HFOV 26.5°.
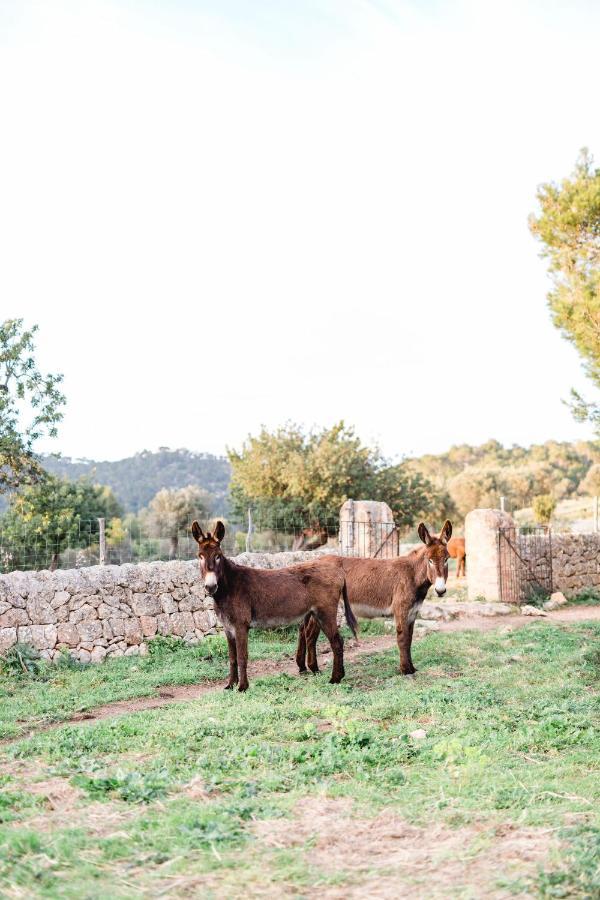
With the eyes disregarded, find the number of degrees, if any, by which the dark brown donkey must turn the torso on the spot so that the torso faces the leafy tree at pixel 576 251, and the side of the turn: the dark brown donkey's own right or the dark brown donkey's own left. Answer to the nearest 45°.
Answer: approximately 135° to the dark brown donkey's own right

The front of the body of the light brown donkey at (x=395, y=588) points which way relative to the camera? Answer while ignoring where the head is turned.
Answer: to the viewer's right

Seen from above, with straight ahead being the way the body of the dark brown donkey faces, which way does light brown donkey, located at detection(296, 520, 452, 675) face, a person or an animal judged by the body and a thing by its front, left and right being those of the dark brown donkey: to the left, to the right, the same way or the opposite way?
the opposite way

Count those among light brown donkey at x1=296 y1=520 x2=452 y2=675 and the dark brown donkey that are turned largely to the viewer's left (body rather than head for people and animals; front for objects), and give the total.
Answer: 1

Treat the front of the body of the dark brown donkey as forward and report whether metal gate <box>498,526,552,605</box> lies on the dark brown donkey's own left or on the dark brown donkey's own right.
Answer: on the dark brown donkey's own right

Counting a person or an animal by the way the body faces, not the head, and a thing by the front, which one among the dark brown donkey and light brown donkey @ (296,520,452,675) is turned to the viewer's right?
the light brown donkey

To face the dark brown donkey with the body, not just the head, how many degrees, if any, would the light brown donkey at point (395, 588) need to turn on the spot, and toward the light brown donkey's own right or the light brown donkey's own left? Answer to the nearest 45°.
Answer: approximately 135° to the light brown donkey's own right

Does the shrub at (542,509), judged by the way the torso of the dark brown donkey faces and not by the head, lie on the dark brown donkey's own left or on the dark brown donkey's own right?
on the dark brown donkey's own right

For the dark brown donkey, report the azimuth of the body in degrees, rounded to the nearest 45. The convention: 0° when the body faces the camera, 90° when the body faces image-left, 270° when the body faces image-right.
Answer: approximately 90°
